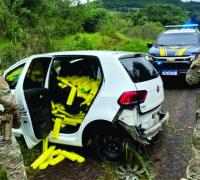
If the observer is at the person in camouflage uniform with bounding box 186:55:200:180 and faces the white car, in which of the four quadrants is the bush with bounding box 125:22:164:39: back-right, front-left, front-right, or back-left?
front-right

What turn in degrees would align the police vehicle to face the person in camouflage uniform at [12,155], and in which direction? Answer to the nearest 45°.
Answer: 0° — it already faces them

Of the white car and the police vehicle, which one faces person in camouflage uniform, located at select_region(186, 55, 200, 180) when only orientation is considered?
the police vehicle

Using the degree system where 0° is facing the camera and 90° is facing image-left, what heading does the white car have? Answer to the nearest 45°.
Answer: approximately 135°

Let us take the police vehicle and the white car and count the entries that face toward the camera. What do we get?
1

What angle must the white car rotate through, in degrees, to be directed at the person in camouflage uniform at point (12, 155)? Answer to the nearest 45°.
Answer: approximately 90° to its left

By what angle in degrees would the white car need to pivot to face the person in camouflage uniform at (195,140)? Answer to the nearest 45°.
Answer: approximately 180°

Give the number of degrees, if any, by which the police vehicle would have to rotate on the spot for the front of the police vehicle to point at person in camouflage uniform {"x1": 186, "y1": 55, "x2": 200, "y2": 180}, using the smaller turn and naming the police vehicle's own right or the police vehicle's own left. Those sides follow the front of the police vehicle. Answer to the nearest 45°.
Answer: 0° — it already faces them

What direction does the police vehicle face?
toward the camera

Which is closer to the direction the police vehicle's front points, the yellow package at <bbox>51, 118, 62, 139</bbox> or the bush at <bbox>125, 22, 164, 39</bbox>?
the yellow package

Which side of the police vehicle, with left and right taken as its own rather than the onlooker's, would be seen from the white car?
front

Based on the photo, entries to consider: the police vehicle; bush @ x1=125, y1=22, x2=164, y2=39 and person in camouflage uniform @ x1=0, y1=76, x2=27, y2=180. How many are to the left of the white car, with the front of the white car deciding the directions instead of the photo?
1
